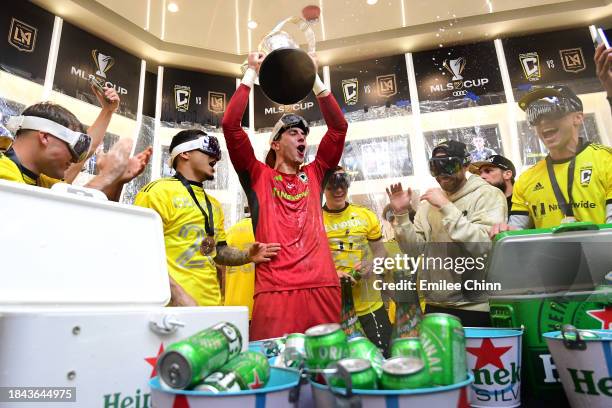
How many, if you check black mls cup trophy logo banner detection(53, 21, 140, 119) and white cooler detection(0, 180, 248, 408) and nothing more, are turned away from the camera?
0

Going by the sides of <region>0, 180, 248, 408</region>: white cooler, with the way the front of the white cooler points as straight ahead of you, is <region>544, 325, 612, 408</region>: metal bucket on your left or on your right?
on your left

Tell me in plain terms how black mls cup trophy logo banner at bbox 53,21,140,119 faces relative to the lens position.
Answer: facing the viewer and to the right of the viewer

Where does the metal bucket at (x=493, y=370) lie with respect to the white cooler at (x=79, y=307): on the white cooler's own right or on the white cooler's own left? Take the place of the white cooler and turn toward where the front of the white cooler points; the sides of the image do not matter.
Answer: on the white cooler's own left

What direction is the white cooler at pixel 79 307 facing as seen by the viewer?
toward the camera

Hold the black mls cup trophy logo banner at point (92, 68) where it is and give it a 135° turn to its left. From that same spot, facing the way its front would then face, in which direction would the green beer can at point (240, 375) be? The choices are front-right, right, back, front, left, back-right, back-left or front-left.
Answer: back

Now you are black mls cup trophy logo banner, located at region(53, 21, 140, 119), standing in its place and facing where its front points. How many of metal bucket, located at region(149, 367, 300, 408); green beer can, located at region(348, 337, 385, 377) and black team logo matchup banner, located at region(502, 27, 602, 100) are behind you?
0

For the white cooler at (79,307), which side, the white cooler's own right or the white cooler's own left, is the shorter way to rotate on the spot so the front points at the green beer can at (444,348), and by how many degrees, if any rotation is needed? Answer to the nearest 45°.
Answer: approximately 45° to the white cooler's own left

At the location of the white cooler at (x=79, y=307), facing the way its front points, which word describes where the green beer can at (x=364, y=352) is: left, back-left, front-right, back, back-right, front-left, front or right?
front-left

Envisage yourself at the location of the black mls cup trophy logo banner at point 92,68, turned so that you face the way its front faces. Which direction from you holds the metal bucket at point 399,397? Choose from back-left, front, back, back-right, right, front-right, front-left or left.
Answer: front-right

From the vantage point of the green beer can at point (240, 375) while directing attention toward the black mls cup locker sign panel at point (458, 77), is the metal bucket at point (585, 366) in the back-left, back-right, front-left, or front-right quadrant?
front-right

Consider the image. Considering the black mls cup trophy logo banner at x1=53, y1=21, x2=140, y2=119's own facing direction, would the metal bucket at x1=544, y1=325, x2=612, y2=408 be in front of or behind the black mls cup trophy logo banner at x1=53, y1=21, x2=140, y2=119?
in front

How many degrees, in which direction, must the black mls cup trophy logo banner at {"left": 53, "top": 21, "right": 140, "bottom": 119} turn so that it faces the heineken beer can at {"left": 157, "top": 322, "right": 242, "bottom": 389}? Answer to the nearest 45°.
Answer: approximately 45° to its right
